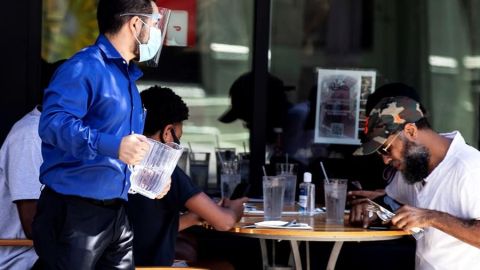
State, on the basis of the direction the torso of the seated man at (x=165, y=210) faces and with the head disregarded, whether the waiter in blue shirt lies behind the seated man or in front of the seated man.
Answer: behind

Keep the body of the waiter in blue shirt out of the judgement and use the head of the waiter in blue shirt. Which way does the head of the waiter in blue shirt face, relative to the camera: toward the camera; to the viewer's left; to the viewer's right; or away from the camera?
to the viewer's right

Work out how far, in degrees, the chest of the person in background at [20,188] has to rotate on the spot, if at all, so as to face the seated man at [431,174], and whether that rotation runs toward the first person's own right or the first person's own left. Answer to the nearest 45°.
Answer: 0° — they already face them

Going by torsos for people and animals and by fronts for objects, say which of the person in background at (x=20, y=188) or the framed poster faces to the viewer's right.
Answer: the person in background

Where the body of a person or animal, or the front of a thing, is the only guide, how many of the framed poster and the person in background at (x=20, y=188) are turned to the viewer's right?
1

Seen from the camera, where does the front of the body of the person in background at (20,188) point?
to the viewer's right

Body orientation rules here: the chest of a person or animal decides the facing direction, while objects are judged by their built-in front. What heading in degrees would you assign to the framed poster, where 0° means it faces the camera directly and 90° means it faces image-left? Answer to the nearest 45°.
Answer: approximately 0°

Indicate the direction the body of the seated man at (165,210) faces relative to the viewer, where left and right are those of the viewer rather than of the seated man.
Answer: facing away from the viewer and to the right of the viewer

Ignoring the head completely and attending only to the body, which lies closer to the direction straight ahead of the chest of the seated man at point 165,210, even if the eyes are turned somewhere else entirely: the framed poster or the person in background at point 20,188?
the framed poster

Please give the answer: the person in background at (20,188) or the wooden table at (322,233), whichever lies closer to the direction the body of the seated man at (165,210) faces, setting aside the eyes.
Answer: the wooden table
